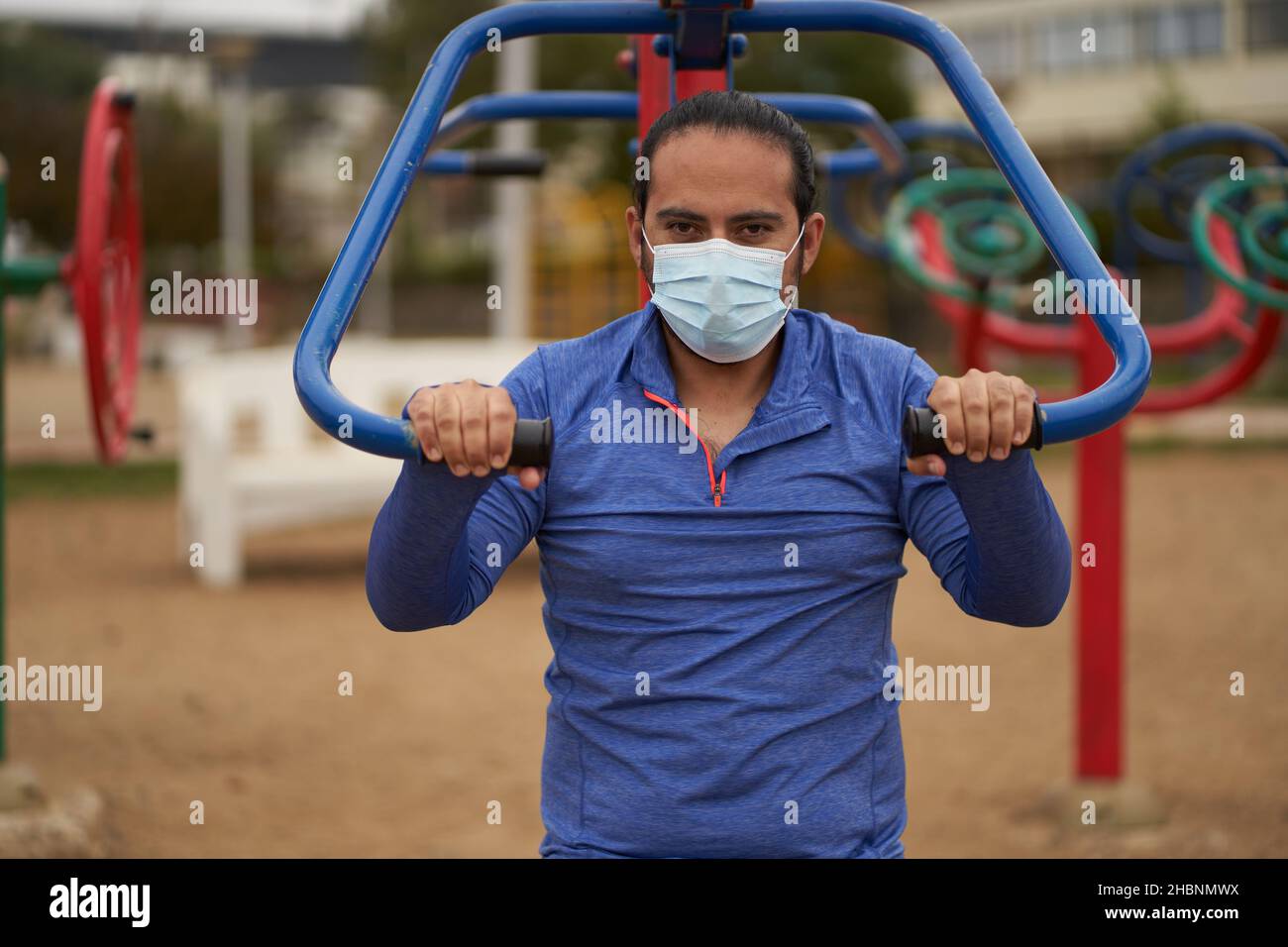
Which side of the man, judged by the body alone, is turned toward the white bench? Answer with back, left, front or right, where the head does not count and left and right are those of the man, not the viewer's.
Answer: back

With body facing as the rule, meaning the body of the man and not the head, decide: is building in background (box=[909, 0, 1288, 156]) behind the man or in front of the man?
behind

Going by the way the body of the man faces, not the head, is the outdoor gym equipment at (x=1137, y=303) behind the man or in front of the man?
behind

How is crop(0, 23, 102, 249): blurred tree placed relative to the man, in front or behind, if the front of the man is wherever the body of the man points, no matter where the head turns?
behind

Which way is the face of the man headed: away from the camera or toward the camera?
toward the camera

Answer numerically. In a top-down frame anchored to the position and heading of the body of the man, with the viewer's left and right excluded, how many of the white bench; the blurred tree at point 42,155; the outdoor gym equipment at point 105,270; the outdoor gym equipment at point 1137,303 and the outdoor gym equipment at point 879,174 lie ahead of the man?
0

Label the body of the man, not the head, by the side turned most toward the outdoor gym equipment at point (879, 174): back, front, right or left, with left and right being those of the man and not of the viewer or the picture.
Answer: back

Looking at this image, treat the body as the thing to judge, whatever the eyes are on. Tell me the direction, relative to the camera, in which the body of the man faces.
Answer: toward the camera
